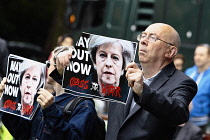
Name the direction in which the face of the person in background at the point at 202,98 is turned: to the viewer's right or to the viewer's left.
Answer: to the viewer's left

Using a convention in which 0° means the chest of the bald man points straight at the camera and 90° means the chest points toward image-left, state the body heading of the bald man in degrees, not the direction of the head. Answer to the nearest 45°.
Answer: approximately 45°

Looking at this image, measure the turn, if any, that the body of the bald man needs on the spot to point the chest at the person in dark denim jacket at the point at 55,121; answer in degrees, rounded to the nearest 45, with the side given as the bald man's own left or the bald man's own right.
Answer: approximately 45° to the bald man's own right
